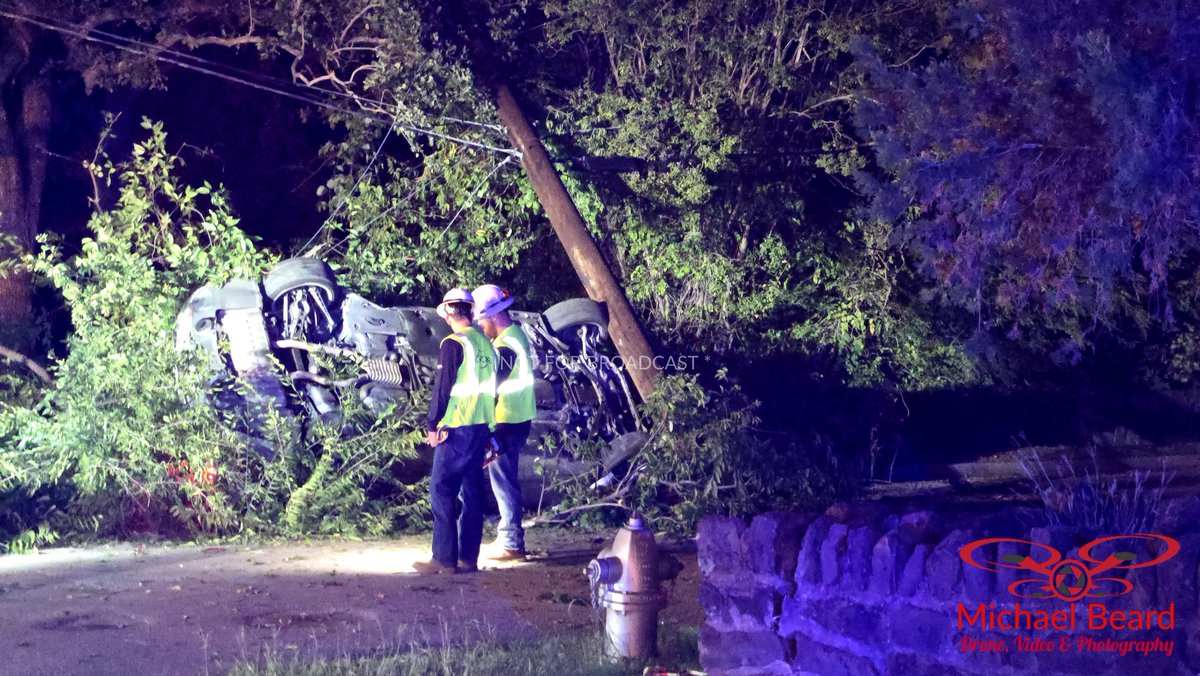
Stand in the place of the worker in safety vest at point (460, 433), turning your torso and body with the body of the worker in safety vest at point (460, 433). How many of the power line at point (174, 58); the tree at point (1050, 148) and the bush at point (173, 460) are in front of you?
2

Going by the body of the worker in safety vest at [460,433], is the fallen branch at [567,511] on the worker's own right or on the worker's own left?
on the worker's own right

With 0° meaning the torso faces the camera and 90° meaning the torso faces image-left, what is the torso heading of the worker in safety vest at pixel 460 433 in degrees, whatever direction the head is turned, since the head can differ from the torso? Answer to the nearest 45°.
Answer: approximately 135°

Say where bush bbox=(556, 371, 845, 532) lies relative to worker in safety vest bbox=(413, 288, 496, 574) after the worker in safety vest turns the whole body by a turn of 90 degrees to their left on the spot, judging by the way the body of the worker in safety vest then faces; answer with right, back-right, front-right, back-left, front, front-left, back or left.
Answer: back

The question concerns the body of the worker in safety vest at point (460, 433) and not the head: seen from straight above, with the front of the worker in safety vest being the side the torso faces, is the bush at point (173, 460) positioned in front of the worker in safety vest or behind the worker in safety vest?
in front

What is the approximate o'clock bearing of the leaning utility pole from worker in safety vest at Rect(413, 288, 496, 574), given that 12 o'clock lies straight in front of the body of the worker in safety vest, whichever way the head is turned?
The leaning utility pole is roughly at 2 o'clock from the worker in safety vest.

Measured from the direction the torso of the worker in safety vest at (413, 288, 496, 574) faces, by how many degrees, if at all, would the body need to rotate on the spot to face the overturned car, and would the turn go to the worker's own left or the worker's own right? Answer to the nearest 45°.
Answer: approximately 45° to the worker's own right

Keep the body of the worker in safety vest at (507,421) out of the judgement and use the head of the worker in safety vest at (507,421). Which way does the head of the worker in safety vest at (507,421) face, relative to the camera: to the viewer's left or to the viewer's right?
to the viewer's left

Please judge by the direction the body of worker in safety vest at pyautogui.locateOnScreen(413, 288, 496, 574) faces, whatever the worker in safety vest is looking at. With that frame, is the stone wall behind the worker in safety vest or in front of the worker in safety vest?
behind
